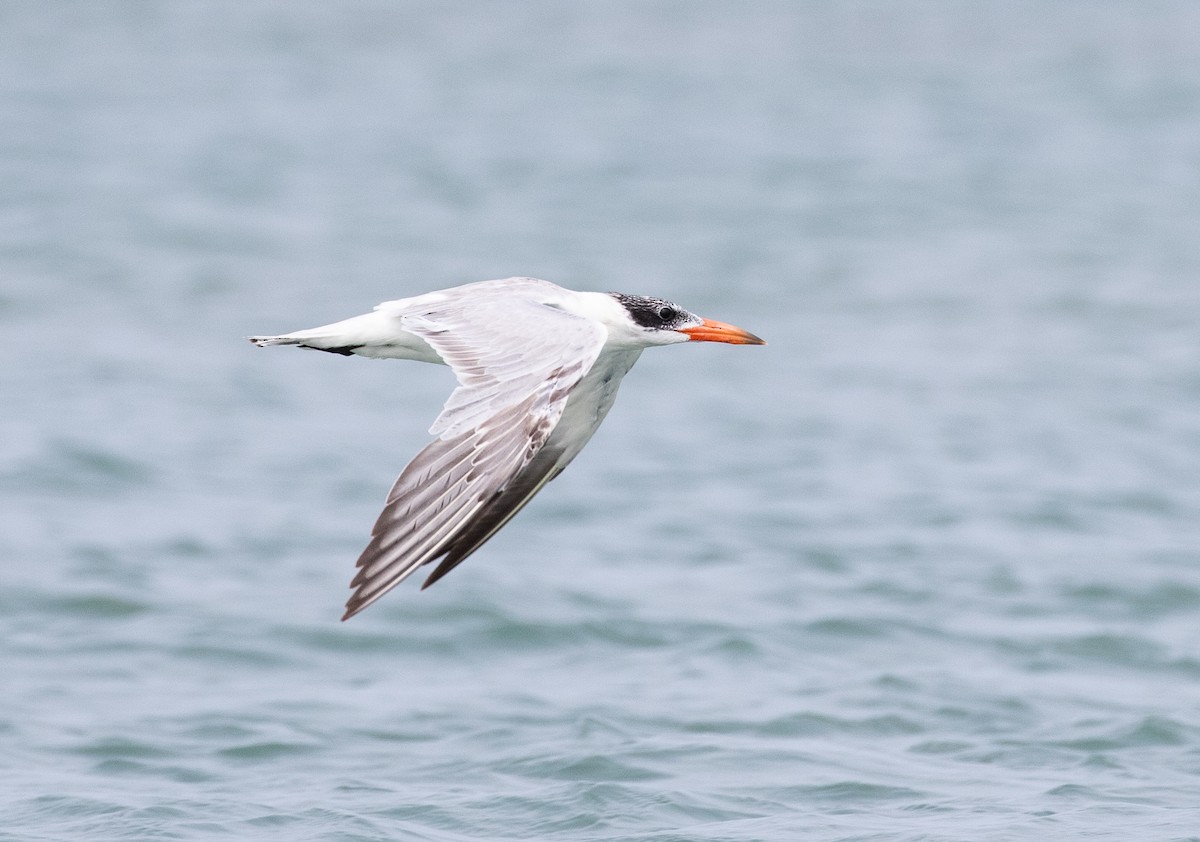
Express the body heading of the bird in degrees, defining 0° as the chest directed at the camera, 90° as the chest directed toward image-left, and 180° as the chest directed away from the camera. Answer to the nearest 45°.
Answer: approximately 270°
